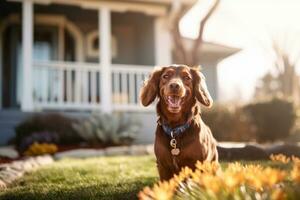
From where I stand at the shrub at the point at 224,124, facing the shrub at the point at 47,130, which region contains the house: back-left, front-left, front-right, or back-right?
front-right

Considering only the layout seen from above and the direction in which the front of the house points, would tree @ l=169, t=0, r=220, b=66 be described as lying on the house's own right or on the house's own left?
on the house's own left

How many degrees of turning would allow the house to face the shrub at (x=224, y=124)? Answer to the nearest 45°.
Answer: approximately 45° to its left

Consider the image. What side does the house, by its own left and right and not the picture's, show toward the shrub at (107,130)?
front

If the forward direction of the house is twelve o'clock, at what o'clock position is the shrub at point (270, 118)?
The shrub is roughly at 9 o'clock from the house.

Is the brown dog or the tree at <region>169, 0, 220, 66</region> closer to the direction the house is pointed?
the brown dog

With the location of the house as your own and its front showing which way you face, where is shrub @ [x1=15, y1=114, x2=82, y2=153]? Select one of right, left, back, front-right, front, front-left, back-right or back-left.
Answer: front

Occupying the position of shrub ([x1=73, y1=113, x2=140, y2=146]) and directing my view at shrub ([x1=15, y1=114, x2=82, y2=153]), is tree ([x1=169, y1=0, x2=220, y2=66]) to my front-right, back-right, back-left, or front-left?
back-right

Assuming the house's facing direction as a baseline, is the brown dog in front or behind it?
in front

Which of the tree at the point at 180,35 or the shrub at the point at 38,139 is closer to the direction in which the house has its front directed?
the shrub

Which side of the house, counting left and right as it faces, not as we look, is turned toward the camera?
front
